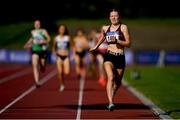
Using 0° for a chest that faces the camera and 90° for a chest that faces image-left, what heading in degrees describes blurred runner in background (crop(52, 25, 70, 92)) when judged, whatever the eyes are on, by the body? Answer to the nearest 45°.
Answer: approximately 0°

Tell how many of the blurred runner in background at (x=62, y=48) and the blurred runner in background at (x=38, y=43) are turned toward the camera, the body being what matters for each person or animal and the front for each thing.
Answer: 2

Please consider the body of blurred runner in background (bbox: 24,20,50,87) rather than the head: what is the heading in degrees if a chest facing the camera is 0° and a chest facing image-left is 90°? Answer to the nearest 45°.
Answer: approximately 0°

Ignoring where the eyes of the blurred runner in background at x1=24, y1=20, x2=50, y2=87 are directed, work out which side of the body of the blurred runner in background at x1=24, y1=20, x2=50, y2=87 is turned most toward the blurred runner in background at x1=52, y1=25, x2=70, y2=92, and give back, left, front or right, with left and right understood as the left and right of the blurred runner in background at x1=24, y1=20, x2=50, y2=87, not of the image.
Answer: left
